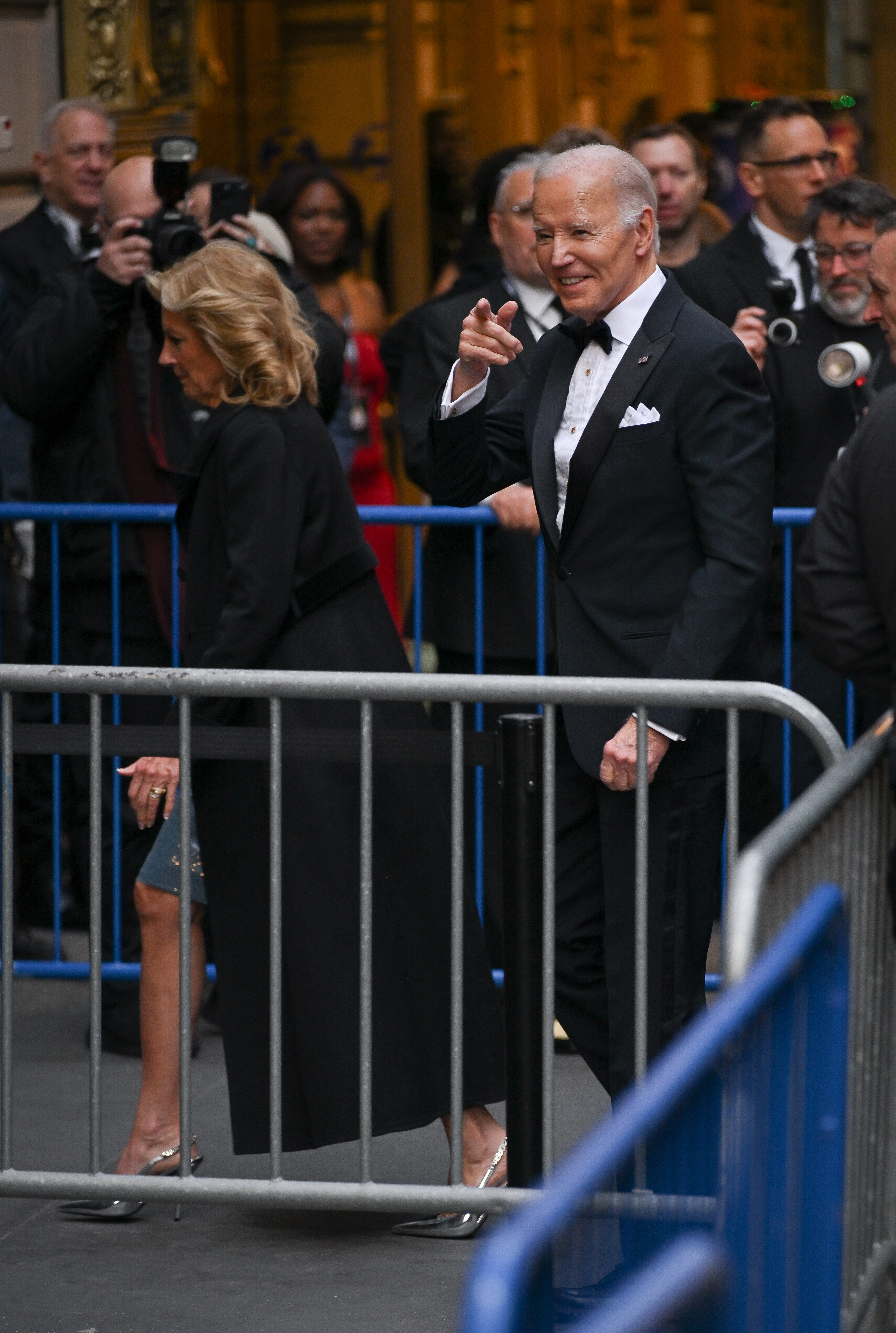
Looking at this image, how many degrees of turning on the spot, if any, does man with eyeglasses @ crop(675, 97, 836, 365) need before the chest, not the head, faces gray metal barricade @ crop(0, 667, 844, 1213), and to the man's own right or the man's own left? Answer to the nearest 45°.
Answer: approximately 45° to the man's own right

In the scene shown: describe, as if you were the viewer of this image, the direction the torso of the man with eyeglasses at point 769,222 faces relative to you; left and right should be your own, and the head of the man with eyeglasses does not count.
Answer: facing the viewer and to the right of the viewer

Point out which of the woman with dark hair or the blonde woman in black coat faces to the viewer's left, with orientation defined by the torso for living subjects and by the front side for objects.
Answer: the blonde woman in black coat

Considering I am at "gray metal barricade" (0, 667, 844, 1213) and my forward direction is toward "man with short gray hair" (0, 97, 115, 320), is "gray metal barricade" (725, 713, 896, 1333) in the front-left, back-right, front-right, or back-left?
back-right

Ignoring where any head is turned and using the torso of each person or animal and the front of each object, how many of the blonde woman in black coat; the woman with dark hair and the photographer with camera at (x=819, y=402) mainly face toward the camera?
2

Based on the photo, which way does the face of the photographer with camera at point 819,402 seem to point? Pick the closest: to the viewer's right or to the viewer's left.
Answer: to the viewer's left

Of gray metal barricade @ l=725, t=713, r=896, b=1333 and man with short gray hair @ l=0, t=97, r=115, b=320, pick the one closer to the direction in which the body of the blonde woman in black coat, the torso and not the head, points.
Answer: the man with short gray hair

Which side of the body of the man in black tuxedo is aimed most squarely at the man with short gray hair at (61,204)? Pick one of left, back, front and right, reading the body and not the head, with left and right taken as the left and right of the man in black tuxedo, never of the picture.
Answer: right

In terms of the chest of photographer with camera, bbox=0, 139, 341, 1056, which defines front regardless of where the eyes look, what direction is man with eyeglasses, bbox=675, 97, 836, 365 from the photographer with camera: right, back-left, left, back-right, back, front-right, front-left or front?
front-left

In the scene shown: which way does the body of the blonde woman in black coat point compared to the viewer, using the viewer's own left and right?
facing to the left of the viewer

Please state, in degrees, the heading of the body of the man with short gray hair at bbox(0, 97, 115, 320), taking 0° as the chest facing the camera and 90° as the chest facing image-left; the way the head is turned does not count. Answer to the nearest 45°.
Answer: approximately 315°

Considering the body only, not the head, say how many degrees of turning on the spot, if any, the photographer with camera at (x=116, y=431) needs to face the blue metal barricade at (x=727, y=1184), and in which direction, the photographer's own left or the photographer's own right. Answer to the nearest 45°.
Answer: approximately 45° to the photographer's own right

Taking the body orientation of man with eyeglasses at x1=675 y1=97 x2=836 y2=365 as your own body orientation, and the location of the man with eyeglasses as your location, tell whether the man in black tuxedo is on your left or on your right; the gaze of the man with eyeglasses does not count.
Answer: on your right

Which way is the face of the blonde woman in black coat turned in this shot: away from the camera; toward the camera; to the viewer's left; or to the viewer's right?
to the viewer's left
